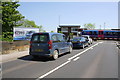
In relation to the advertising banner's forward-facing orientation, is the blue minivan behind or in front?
in front

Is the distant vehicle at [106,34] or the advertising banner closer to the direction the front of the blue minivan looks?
the distant vehicle

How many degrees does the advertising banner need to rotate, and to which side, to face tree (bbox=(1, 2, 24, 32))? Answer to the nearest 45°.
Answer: approximately 90° to its right

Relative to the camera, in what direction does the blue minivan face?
facing away from the viewer and to the right of the viewer

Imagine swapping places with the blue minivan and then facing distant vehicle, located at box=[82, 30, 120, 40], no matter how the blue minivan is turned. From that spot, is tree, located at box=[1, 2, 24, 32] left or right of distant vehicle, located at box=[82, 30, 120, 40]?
left

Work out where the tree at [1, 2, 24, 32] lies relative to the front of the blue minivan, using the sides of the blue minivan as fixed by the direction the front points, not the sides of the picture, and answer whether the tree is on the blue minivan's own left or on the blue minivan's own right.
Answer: on the blue minivan's own left

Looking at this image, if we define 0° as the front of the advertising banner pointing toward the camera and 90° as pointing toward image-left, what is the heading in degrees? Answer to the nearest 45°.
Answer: approximately 0°

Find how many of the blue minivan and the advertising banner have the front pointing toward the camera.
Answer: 1

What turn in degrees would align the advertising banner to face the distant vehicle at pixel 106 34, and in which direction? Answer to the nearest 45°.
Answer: approximately 135° to its left

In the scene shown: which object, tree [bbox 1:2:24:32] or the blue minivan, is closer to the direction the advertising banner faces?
the blue minivan
